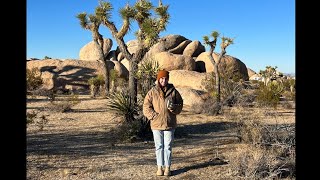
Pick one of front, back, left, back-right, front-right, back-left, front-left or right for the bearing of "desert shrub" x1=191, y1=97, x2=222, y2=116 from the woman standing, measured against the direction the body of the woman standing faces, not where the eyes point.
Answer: back

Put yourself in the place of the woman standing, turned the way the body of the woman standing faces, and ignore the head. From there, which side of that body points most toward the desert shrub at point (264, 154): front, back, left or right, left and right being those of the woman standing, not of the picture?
left

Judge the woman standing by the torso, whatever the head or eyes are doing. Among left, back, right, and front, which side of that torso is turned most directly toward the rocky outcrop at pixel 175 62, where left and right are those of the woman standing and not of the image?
back

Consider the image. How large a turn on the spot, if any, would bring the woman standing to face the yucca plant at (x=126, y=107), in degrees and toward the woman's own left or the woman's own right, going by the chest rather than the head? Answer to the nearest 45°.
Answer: approximately 180°

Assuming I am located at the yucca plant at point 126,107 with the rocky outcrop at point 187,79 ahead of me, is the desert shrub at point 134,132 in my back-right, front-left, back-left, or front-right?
back-right

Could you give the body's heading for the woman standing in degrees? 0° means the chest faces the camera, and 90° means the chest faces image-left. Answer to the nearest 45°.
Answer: approximately 0°

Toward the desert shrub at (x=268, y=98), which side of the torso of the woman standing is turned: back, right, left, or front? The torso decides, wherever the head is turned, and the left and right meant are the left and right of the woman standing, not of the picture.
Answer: back

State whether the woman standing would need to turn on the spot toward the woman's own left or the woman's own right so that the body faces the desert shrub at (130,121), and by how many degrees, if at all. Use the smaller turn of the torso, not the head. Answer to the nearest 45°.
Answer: approximately 180°

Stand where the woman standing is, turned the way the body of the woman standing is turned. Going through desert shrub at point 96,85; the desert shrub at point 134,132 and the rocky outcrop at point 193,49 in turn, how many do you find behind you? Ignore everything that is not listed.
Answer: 3

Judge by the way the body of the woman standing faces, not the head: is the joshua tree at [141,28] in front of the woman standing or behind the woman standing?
behind

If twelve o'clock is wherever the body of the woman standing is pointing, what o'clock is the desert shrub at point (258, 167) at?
The desert shrub is roughly at 9 o'clock from the woman standing.
